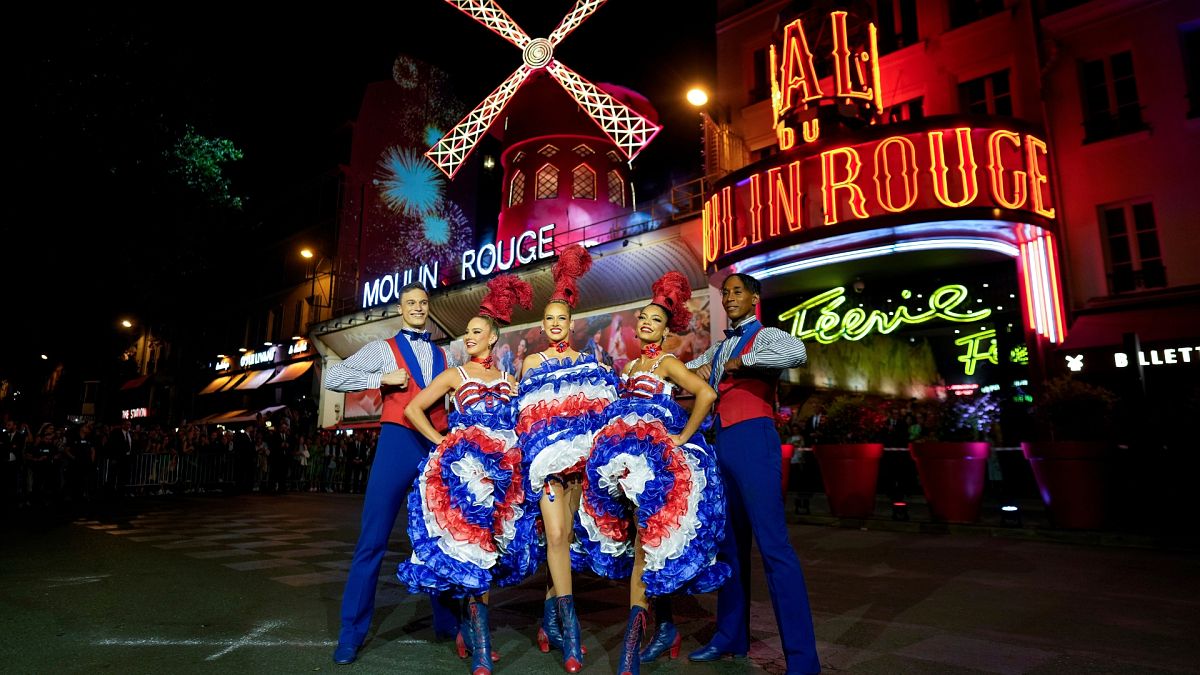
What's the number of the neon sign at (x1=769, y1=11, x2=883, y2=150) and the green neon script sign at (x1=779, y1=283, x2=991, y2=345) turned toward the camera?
2

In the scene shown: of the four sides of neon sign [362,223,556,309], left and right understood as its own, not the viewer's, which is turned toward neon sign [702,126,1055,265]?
left

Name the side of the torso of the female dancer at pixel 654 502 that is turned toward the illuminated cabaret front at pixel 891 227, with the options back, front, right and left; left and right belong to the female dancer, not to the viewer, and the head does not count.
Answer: back

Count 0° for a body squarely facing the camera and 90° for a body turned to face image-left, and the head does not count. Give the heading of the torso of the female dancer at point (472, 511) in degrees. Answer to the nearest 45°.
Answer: approximately 0°

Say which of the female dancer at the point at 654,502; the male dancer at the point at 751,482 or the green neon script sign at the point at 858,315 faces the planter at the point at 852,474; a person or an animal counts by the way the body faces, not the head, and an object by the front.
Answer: the green neon script sign

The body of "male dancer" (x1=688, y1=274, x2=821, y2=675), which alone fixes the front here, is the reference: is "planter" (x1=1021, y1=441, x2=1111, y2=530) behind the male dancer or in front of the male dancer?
behind

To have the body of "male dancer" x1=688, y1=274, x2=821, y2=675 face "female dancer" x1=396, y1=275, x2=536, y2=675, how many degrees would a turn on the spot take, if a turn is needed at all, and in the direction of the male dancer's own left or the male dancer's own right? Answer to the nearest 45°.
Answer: approximately 45° to the male dancer's own right

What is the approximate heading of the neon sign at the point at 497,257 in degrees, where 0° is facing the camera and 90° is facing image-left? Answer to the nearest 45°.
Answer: approximately 45°

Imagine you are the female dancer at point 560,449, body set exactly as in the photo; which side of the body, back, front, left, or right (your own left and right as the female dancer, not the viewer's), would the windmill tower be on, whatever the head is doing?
back

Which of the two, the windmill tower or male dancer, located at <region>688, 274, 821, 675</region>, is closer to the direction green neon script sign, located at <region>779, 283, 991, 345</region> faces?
the male dancer
